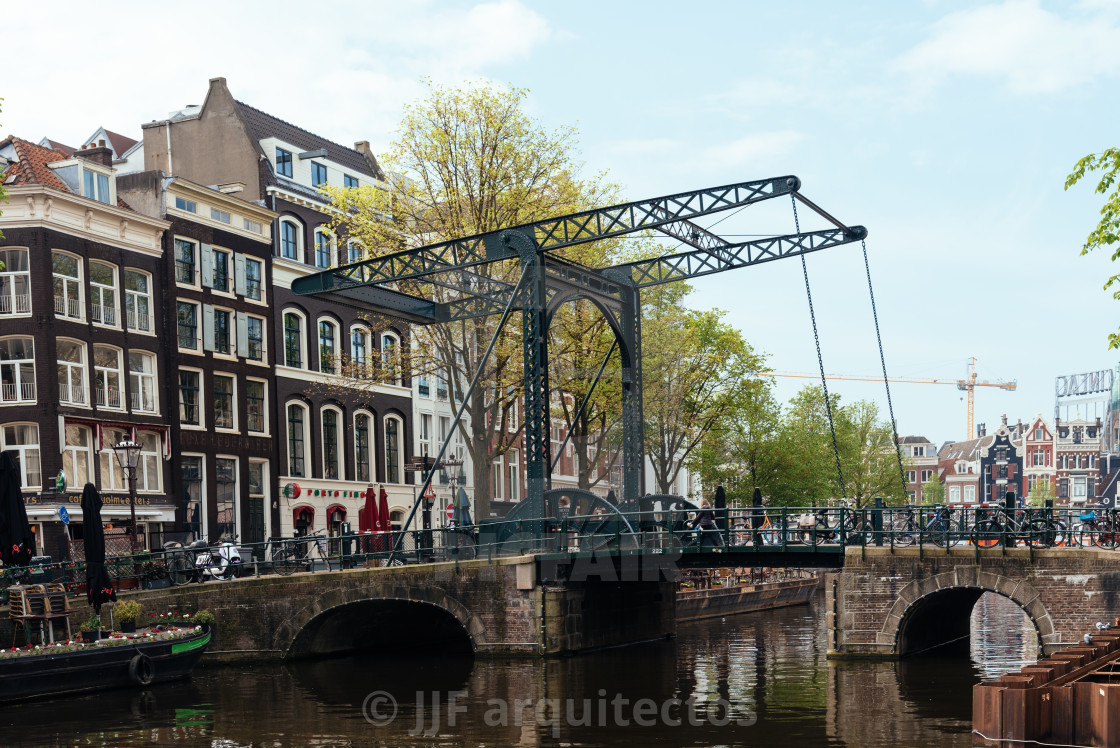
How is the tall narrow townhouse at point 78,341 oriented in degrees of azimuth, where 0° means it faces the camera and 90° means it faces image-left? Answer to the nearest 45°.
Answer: approximately 315°

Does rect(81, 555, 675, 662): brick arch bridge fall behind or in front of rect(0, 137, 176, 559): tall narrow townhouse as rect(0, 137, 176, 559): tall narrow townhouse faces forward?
in front
